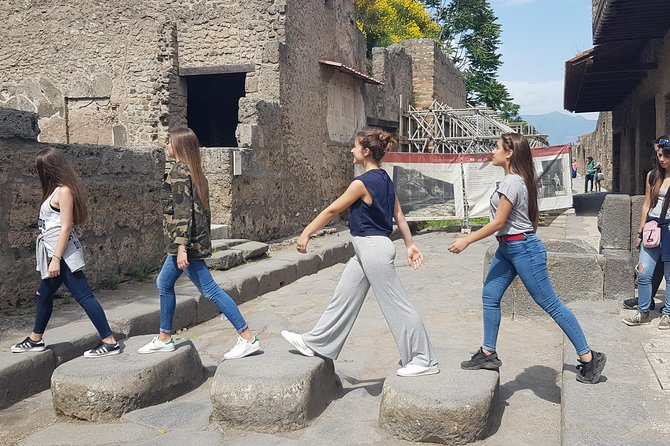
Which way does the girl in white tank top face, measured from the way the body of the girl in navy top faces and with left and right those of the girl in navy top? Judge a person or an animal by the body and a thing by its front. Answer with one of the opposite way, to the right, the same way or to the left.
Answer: the same way

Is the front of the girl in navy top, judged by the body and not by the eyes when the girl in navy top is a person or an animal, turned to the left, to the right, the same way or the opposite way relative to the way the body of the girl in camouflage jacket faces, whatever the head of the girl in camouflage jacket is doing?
the same way
